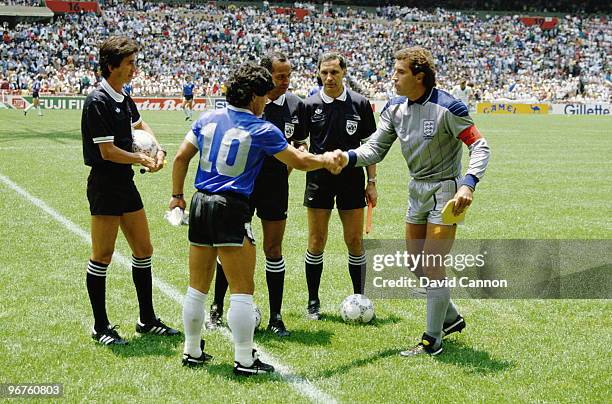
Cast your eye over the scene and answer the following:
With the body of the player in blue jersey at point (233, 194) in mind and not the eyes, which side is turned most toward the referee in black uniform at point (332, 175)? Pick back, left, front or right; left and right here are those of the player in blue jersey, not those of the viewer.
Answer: front

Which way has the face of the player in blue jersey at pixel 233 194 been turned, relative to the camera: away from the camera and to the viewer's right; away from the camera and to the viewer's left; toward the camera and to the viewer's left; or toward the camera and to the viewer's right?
away from the camera and to the viewer's right

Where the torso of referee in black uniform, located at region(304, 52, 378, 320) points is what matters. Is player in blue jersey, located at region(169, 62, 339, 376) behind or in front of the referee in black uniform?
in front

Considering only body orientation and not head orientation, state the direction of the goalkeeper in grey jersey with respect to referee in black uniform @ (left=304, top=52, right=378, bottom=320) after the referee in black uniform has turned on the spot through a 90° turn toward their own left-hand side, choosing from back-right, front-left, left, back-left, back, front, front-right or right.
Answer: front-right

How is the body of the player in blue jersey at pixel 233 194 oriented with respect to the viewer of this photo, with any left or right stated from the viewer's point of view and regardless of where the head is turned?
facing away from the viewer and to the right of the viewer

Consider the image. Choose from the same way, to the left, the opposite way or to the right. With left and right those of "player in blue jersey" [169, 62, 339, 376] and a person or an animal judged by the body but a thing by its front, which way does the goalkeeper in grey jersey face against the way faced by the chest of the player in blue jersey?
the opposite way

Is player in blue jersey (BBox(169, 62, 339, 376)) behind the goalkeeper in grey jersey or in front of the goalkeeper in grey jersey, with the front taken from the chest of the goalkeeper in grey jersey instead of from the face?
in front

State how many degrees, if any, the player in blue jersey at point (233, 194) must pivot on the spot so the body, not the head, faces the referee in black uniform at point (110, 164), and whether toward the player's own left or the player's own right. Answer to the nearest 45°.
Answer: approximately 90° to the player's own left

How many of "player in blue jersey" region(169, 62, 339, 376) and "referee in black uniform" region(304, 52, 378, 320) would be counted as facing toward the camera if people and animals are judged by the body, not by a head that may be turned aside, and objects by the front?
1

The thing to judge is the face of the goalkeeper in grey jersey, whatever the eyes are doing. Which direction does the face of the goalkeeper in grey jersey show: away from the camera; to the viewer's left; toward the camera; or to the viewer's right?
to the viewer's left

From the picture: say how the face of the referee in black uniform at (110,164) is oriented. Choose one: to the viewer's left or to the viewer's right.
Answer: to the viewer's right
